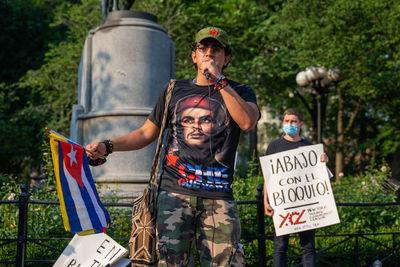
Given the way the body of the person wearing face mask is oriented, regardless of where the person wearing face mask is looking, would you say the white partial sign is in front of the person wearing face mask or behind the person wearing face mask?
in front

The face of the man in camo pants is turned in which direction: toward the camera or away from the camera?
toward the camera

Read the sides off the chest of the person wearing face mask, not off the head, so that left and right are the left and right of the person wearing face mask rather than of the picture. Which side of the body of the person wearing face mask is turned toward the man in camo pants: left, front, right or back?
front

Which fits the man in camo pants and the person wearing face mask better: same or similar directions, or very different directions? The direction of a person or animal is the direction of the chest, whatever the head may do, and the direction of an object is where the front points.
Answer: same or similar directions

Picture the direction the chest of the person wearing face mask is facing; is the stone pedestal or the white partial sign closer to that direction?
the white partial sign

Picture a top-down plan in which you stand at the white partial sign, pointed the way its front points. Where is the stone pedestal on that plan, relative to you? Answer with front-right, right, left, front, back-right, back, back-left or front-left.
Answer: back

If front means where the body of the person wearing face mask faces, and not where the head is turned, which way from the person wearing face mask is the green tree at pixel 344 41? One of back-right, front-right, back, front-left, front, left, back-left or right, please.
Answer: back

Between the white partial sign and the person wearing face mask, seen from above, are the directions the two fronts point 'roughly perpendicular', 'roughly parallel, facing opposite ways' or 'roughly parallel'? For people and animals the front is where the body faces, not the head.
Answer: roughly parallel

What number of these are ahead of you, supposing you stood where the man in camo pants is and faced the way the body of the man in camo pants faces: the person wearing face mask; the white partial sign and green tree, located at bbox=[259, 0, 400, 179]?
0

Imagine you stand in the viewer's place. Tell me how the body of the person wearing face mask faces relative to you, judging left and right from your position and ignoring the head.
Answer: facing the viewer

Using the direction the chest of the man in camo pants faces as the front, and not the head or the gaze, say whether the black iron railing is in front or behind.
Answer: behind

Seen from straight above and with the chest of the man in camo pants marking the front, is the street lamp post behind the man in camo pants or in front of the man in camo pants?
behind
